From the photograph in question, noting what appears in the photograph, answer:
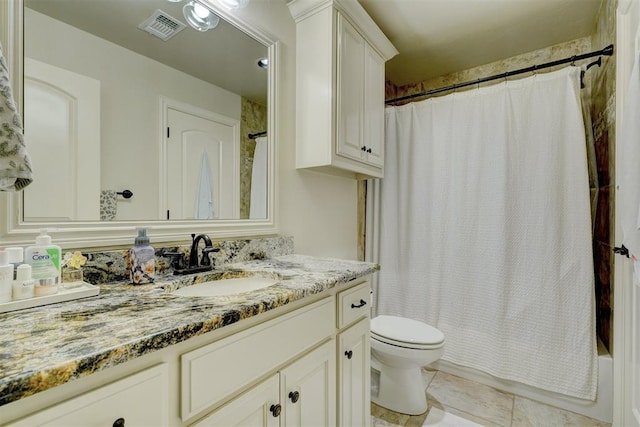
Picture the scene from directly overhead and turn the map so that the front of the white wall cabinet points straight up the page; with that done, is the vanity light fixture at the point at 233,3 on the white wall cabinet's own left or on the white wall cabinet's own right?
on the white wall cabinet's own right

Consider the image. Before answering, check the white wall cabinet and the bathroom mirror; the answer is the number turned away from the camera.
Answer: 0

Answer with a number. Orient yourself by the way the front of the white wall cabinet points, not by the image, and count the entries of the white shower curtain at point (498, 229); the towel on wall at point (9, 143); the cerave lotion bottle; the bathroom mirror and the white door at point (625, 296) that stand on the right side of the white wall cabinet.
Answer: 3

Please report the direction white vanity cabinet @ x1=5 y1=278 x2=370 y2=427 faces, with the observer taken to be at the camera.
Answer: facing the viewer and to the right of the viewer

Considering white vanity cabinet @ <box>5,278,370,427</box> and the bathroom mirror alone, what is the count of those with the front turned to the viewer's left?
0

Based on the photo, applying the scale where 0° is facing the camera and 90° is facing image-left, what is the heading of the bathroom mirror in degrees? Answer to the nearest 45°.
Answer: approximately 315°

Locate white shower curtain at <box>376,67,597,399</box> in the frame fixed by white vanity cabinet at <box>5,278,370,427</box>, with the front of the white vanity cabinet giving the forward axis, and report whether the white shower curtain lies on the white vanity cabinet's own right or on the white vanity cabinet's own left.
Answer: on the white vanity cabinet's own left

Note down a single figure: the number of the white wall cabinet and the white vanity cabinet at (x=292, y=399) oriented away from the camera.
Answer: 0

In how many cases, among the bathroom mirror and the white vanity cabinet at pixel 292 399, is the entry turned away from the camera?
0

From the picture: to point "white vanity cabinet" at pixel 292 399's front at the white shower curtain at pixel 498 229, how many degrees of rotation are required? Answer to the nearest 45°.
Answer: approximately 90° to its left

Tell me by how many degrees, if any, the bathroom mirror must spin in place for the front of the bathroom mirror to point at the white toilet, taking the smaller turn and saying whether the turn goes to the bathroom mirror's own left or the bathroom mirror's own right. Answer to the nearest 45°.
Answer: approximately 45° to the bathroom mirror's own left
